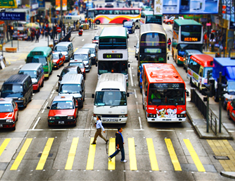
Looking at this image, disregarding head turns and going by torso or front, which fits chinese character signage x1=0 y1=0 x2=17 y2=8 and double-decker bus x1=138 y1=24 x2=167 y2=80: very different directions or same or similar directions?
same or similar directions

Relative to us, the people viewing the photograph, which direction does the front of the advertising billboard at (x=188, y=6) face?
facing the viewer

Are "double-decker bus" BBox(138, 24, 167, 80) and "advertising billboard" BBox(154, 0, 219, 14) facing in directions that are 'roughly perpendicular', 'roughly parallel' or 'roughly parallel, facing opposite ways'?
roughly parallel

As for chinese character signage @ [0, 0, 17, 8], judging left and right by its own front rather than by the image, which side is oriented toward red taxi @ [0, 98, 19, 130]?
front

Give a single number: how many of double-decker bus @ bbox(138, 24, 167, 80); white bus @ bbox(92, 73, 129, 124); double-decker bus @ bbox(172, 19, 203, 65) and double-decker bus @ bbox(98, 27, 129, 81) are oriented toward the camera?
4

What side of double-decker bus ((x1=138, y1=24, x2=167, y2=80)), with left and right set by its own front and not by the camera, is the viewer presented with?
front

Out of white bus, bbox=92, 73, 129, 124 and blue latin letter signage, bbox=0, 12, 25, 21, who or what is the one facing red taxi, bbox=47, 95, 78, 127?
the blue latin letter signage

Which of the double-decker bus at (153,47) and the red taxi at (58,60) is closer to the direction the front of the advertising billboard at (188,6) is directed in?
the double-decker bus

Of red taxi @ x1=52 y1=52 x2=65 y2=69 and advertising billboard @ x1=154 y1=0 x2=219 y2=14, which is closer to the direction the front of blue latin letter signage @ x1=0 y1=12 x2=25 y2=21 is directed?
the red taxi

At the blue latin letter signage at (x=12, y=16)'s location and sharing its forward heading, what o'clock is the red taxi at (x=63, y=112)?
The red taxi is roughly at 12 o'clock from the blue latin letter signage.

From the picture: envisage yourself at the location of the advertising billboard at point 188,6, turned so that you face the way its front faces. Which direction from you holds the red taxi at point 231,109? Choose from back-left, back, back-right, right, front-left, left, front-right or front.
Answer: front

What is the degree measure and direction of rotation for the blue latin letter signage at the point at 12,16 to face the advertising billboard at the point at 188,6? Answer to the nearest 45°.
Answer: approximately 90° to its left

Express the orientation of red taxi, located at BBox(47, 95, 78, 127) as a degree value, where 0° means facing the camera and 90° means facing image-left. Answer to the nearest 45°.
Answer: approximately 0°

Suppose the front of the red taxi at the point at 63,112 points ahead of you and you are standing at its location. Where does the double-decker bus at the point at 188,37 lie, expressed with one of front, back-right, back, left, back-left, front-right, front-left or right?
back-left

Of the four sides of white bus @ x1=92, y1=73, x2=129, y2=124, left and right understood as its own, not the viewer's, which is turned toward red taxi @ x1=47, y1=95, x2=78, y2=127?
right

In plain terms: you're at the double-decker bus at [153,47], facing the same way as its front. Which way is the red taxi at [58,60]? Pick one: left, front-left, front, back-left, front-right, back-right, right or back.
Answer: back-right
